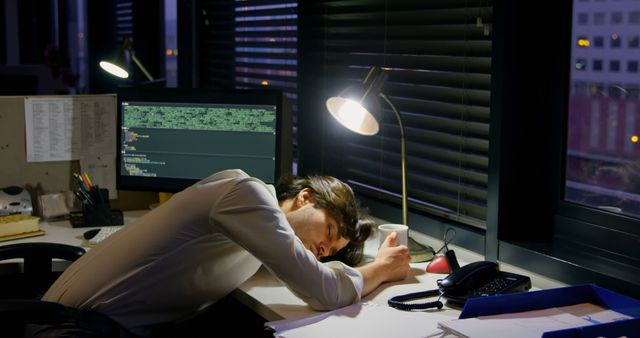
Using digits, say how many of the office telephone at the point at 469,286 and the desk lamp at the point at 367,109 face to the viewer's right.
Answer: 0

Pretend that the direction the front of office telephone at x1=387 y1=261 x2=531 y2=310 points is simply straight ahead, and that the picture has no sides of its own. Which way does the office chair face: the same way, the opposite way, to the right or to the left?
the opposite way

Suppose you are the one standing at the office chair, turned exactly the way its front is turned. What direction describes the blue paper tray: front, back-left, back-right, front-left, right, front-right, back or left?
front-right

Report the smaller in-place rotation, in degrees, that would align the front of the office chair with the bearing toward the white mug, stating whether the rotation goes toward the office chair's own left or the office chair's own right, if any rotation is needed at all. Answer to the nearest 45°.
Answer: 0° — it already faces it

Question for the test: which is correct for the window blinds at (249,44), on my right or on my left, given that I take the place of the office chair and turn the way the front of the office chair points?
on my left

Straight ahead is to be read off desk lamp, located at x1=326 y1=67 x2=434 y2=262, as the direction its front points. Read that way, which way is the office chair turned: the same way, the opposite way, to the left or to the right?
the opposite way

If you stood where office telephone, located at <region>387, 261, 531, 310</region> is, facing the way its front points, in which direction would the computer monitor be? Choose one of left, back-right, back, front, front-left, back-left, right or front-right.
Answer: right

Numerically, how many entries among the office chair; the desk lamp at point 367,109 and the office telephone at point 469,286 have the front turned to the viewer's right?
1

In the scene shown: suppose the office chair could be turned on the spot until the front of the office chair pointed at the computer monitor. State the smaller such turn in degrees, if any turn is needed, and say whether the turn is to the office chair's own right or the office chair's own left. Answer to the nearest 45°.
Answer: approximately 45° to the office chair's own left

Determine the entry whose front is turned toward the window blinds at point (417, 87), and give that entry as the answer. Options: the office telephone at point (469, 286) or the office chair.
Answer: the office chair

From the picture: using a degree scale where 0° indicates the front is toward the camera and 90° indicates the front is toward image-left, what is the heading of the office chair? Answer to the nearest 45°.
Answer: approximately 270°
